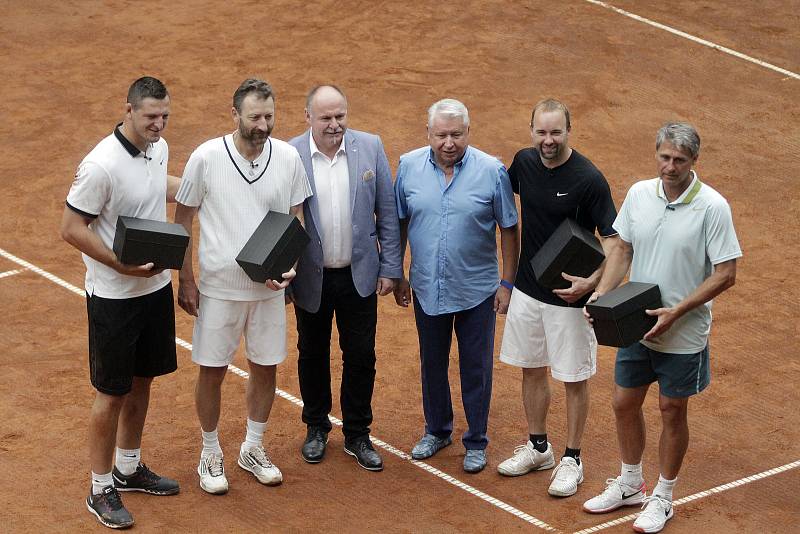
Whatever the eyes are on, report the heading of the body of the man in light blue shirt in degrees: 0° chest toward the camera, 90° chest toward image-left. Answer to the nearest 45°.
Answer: approximately 0°

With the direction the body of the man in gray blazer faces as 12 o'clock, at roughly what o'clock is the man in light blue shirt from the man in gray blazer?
The man in light blue shirt is roughly at 9 o'clock from the man in gray blazer.

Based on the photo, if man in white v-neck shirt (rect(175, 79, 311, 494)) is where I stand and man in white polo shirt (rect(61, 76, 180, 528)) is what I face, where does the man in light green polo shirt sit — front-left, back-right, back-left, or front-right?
back-left

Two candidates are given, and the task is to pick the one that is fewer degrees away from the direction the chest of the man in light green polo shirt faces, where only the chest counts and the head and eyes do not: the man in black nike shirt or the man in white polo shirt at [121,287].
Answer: the man in white polo shirt

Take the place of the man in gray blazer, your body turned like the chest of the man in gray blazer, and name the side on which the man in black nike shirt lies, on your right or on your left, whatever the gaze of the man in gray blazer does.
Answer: on your left

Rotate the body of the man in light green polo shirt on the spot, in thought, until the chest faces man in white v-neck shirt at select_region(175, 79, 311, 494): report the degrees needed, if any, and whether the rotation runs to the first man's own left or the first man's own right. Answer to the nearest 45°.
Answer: approximately 45° to the first man's own right

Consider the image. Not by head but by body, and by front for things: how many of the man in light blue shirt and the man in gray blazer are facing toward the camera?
2

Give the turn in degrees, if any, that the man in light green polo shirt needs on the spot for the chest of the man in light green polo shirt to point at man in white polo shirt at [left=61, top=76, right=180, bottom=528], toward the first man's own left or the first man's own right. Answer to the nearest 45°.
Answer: approximately 45° to the first man's own right

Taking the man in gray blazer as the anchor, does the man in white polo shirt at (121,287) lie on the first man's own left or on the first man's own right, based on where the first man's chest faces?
on the first man's own right

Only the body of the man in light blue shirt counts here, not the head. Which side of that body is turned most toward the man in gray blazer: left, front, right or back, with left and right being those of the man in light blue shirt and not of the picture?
right
